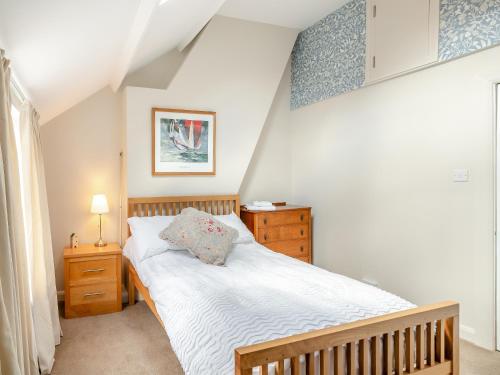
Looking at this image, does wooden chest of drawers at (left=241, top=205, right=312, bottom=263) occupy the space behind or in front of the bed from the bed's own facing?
behind

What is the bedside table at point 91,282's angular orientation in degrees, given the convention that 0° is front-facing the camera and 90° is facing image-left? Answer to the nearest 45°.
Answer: approximately 0°

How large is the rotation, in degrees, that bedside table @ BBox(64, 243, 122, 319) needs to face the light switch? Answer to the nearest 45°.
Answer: approximately 45° to its left

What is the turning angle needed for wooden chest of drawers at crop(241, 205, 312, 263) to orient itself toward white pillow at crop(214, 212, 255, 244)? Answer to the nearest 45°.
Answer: approximately 90° to its right

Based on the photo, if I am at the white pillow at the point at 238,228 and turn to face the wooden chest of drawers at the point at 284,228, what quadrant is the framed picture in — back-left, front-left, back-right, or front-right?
back-left

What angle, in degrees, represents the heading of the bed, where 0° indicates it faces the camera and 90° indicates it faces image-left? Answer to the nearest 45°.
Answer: approximately 315°

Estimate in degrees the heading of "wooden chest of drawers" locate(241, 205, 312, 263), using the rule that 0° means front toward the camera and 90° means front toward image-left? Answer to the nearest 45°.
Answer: approximately 315°

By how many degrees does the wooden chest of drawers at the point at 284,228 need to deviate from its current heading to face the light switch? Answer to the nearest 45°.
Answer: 0° — it already faces it

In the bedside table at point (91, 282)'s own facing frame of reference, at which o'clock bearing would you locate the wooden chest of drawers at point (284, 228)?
The wooden chest of drawers is roughly at 9 o'clock from the bedside table.
